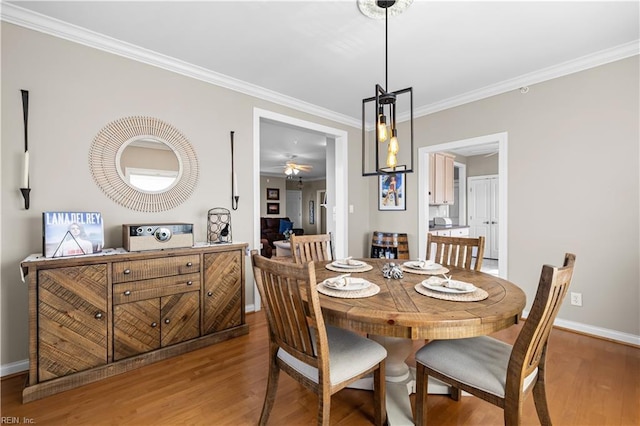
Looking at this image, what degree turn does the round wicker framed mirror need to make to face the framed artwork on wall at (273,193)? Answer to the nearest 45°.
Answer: approximately 90° to its left

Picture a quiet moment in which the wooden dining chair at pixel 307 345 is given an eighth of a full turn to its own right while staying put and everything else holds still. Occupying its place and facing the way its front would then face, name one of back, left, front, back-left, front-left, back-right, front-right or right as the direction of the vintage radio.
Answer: back-left

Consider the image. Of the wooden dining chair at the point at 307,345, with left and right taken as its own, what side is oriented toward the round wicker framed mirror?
left

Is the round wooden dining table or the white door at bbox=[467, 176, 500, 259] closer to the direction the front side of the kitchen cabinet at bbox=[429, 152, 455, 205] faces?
the round wooden dining table

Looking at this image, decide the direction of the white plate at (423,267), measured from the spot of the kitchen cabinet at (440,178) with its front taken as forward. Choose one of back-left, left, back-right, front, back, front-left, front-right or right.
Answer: front-right

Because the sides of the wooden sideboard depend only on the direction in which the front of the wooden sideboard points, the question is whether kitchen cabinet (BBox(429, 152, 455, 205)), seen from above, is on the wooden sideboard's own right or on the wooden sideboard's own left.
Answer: on the wooden sideboard's own left

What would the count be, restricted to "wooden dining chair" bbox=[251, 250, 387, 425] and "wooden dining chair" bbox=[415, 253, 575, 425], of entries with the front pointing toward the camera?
0

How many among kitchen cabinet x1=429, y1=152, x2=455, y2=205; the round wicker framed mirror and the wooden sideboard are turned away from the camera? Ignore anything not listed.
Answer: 0

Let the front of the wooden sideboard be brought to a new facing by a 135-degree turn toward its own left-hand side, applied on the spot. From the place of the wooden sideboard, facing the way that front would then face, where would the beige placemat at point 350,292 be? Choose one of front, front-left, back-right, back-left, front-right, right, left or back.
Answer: back-right

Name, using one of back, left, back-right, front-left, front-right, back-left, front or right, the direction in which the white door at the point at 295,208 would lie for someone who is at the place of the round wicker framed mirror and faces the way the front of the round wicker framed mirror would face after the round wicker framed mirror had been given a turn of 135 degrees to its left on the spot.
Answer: front-right

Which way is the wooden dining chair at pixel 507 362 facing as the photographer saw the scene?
facing away from the viewer and to the left of the viewer

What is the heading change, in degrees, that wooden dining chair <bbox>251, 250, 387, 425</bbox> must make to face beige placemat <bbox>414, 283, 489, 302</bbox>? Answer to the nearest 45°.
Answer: approximately 45° to its right

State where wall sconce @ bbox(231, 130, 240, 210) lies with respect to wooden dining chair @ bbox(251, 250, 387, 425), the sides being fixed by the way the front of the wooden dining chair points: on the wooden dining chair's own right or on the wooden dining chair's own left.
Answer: on the wooden dining chair's own left

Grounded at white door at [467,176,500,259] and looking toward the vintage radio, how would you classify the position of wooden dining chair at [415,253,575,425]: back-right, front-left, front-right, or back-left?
front-left

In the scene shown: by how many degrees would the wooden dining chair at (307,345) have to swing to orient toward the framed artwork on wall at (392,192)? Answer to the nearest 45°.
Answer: approximately 45° to its left

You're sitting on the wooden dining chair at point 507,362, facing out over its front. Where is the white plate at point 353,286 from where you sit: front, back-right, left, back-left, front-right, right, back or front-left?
front-left

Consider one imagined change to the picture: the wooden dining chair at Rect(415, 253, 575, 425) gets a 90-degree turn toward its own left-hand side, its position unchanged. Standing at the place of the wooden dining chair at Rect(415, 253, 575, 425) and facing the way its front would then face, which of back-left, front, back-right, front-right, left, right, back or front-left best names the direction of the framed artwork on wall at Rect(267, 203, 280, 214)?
right

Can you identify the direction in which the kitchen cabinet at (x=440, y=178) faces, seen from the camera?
facing the viewer and to the right of the viewer

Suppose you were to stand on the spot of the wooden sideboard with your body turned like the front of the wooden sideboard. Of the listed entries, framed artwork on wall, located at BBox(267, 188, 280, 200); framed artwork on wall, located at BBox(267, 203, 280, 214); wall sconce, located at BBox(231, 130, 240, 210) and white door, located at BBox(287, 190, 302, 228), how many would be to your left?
4
